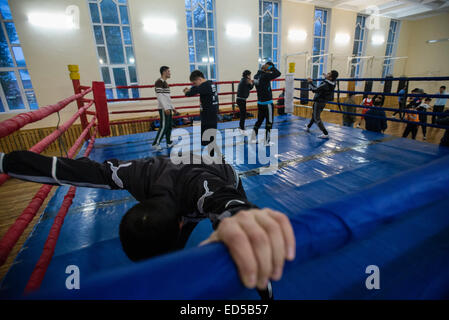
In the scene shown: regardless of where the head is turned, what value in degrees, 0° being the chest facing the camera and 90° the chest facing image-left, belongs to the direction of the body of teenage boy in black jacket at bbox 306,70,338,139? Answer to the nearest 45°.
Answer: approximately 90°

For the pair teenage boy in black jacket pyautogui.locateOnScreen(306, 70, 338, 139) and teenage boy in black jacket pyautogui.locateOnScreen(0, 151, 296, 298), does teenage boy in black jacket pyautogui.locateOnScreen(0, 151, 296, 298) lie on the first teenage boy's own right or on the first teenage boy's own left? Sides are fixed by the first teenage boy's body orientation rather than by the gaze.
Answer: on the first teenage boy's own left

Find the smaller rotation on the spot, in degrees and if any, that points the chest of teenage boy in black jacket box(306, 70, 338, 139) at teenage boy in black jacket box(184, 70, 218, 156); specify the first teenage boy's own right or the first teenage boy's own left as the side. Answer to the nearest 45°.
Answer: approximately 45° to the first teenage boy's own left

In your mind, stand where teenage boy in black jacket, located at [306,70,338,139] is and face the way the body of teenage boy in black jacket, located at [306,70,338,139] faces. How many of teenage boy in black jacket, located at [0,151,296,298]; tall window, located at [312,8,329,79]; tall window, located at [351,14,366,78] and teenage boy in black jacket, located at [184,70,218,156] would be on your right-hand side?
2

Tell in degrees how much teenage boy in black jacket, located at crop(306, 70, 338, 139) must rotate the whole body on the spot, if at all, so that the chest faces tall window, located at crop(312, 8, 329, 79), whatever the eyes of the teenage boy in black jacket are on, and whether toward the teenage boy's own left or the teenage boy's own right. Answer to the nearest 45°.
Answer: approximately 90° to the teenage boy's own right

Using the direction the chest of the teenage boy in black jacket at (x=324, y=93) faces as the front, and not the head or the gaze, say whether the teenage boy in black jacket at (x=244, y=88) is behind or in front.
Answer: in front

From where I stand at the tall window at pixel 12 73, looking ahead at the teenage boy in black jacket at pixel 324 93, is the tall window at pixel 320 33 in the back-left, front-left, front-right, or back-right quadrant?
front-left
